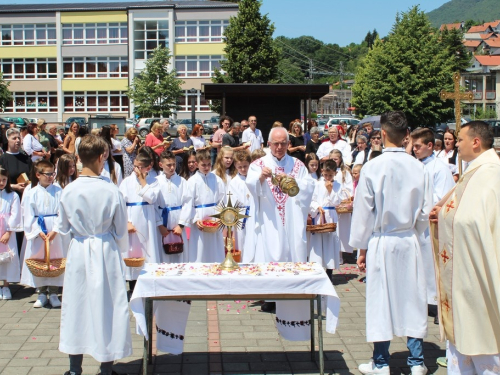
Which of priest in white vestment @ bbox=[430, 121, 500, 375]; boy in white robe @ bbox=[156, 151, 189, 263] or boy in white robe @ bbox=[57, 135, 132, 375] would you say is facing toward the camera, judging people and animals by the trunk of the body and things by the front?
boy in white robe @ bbox=[156, 151, 189, 263]

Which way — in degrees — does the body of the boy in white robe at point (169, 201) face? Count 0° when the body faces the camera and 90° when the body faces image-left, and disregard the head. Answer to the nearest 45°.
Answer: approximately 0°

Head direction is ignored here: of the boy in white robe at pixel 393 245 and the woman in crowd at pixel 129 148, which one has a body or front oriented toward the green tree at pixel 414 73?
the boy in white robe

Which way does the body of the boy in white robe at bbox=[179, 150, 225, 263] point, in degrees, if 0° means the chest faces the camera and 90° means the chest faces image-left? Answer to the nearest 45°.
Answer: approximately 315°

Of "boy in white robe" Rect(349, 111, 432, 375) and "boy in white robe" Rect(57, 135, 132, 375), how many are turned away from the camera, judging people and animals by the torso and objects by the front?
2

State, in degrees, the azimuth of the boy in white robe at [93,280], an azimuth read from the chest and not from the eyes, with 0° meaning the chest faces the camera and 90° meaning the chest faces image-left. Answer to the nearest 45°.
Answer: approximately 180°

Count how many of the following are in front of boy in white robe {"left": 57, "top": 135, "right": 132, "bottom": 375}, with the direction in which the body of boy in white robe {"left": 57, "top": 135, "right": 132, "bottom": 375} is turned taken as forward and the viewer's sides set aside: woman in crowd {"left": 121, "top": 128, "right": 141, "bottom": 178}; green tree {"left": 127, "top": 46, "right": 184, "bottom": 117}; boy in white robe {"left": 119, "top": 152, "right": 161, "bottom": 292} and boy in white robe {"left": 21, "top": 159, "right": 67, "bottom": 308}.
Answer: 4

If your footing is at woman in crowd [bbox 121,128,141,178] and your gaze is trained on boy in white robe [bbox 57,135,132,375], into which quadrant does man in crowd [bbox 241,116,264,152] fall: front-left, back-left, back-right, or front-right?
back-left

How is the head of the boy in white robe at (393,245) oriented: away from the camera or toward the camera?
away from the camera

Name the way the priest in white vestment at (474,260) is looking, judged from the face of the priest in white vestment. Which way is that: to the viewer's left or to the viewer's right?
to the viewer's left

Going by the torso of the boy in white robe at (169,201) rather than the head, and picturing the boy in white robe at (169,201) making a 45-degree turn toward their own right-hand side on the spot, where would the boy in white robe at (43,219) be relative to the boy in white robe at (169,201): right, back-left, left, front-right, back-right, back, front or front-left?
front-right

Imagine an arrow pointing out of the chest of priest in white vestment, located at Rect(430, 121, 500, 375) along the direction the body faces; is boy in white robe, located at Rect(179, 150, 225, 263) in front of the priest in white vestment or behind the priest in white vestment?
in front

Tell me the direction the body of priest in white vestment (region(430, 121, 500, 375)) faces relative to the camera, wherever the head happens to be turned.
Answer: to the viewer's left

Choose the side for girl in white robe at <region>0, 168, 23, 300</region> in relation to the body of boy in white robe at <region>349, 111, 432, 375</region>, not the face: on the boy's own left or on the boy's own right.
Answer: on the boy's own left
